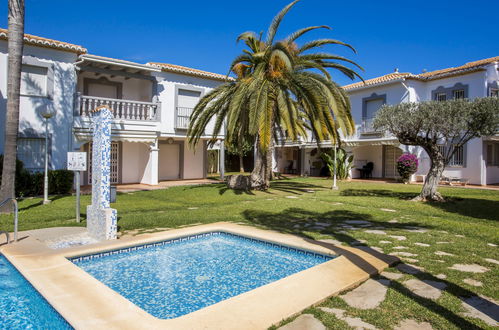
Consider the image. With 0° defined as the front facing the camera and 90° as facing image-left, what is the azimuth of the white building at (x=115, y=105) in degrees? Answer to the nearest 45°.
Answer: approximately 315°

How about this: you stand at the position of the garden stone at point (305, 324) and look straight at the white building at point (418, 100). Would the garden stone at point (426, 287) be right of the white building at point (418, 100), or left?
right

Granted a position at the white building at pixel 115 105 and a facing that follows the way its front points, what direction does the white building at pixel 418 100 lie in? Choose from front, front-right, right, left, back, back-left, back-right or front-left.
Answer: front-left

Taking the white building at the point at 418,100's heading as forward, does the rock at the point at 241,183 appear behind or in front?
in front

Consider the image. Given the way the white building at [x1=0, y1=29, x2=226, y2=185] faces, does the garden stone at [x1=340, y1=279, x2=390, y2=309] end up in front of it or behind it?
in front

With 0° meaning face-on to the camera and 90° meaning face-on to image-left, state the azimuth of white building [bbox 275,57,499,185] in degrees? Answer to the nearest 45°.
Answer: approximately 45°
